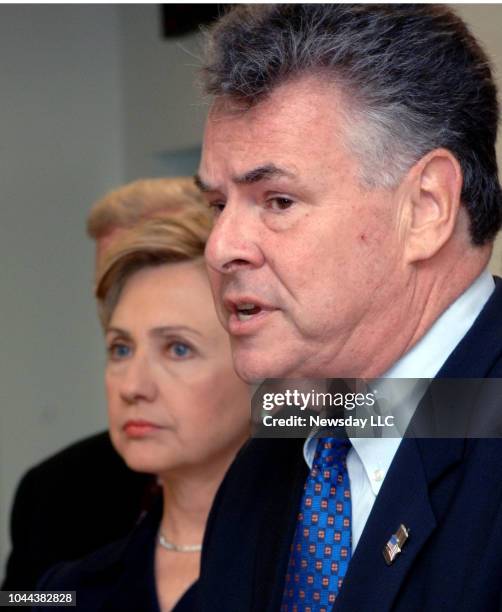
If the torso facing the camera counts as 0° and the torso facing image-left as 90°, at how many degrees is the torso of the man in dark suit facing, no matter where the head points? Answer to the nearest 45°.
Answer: approximately 45°

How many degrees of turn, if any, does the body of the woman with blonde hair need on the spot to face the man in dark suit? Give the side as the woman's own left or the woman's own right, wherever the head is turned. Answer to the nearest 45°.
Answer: approximately 45° to the woman's own left

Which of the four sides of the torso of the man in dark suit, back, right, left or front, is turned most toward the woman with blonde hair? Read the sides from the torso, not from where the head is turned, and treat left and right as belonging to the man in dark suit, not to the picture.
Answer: right

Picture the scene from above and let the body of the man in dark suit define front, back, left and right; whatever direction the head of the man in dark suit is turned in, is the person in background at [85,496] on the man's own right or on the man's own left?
on the man's own right

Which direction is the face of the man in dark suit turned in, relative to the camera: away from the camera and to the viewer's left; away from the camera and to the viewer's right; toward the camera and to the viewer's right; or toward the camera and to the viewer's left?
toward the camera and to the viewer's left

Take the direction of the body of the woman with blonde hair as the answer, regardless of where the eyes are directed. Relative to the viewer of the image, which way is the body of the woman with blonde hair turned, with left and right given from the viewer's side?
facing the viewer and to the left of the viewer

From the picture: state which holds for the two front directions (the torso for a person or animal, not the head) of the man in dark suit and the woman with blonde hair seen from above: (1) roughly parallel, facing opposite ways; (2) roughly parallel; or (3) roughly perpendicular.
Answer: roughly parallel

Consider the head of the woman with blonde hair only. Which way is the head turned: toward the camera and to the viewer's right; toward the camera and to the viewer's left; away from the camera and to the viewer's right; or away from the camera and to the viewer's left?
toward the camera and to the viewer's left

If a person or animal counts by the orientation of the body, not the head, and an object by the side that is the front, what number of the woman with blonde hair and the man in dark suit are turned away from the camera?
0
